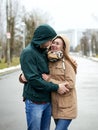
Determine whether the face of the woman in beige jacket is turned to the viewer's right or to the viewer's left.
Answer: to the viewer's left

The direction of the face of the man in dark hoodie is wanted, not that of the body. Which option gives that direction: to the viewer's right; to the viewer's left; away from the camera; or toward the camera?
to the viewer's right

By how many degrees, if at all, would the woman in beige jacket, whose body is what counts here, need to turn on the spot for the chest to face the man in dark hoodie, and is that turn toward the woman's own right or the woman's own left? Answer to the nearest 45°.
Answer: approximately 45° to the woman's own right

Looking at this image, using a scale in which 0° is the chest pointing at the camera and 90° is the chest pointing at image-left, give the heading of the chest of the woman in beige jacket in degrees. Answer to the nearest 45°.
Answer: approximately 45°
